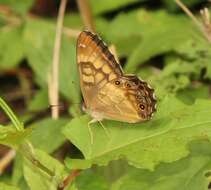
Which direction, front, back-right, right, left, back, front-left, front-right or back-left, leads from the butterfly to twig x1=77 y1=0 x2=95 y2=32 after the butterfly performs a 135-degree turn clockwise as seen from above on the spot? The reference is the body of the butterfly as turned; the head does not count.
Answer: front-left

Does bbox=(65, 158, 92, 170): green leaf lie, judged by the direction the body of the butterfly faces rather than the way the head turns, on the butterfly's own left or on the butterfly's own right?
on the butterfly's own left

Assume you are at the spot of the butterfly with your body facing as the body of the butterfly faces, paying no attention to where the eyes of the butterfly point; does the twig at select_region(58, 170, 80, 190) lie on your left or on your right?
on your left

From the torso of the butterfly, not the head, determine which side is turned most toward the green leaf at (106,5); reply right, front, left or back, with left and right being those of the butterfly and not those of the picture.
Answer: right

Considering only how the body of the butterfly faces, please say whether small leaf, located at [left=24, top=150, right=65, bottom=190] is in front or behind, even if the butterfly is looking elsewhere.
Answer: in front

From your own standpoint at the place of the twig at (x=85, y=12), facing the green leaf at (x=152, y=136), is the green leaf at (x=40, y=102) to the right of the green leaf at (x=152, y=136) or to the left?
right

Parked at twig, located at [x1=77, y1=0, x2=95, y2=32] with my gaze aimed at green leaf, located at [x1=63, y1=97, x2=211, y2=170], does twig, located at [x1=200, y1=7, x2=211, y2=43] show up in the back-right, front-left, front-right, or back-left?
front-left

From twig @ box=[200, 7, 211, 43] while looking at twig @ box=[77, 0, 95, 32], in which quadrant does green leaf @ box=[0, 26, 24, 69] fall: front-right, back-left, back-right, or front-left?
front-left

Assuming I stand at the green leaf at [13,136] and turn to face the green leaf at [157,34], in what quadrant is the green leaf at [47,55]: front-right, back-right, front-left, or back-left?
front-left

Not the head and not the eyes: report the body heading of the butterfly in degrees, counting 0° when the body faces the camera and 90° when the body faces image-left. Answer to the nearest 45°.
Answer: approximately 90°
